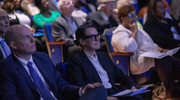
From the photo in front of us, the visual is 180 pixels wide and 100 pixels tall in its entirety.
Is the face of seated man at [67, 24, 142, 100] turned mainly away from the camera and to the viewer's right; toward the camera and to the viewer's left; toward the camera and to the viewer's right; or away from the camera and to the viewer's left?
toward the camera and to the viewer's right

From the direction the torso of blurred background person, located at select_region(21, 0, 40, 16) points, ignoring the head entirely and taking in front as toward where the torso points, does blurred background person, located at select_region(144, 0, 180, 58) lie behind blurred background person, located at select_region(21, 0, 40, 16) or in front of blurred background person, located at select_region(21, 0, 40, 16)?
in front

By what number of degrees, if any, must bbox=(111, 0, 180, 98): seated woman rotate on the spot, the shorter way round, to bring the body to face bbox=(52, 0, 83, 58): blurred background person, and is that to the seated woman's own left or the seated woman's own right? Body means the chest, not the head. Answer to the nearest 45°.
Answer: approximately 180°

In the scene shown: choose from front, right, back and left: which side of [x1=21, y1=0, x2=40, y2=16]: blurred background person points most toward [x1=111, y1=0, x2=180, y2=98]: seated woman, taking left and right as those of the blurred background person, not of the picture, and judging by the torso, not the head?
front

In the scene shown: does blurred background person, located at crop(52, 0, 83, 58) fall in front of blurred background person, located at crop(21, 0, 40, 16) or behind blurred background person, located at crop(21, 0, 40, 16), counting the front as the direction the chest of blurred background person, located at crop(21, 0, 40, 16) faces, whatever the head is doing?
in front

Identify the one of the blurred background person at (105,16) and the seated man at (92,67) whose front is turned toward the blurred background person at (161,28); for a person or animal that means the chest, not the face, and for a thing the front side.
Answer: the blurred background person at (105,16)

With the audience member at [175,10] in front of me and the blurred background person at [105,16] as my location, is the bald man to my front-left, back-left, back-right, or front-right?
back-right

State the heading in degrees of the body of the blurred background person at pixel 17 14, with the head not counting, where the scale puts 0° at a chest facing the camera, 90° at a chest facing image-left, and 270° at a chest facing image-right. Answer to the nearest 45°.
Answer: approximately 315°

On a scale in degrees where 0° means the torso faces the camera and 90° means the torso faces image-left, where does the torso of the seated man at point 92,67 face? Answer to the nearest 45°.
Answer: approximately 315°
